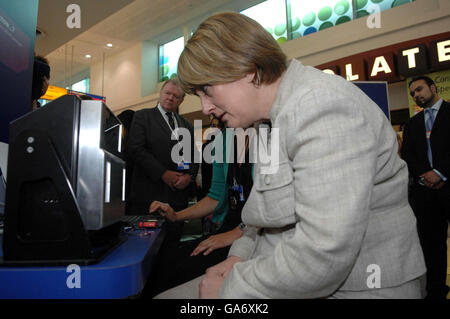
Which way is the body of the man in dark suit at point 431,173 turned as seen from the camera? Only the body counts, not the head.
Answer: toward the camera

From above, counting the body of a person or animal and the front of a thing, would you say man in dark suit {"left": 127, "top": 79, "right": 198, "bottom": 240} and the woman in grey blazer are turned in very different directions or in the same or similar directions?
very different directions

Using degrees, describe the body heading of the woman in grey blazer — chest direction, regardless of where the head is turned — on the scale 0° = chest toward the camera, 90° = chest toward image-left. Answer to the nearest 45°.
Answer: approximately 90°

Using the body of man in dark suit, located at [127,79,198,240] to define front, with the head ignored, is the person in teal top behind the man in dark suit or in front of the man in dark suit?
in front

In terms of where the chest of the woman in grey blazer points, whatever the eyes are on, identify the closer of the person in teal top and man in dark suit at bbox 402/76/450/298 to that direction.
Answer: the person in teal top

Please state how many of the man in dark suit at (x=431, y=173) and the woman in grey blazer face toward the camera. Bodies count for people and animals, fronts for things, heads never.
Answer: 1

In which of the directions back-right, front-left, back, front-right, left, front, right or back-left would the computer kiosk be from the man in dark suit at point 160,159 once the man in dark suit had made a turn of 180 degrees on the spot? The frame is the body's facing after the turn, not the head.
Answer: back-left

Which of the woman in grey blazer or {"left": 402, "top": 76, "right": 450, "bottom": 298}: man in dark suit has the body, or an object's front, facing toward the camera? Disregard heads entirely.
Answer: the man in dark suit

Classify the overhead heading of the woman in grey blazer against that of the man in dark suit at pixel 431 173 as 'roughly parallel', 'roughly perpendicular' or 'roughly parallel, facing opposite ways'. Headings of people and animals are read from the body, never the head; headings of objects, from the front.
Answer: roughly perpendicular

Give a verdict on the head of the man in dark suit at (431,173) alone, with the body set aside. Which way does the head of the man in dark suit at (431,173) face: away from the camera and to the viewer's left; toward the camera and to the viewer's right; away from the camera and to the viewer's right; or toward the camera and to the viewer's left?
toward the camera and to the viewer's left

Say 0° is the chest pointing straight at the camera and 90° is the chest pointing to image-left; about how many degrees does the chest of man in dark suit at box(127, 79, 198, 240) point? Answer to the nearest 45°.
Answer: approximately 315°

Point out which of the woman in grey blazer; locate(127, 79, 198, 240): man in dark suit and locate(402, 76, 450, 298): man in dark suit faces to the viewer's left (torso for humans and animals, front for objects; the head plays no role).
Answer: the woman in grey blazer
